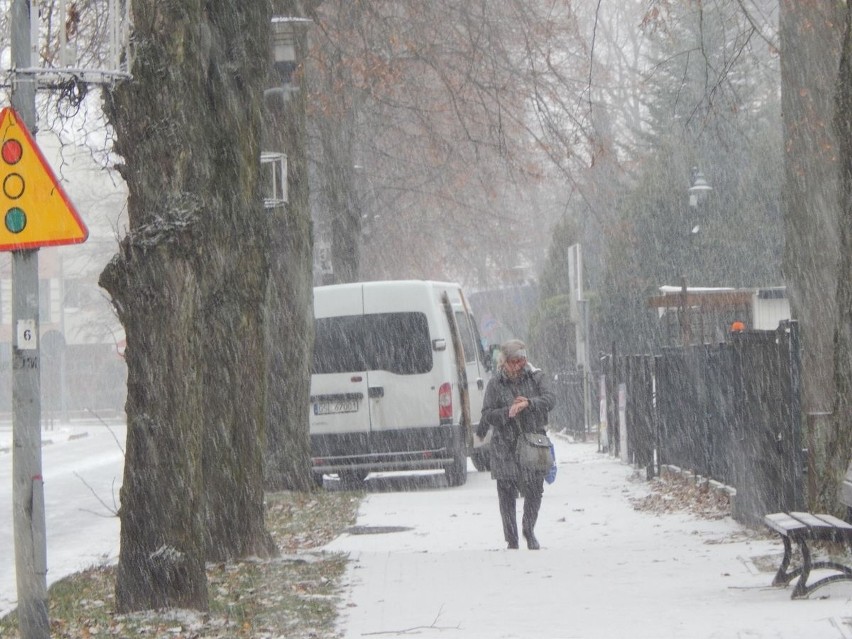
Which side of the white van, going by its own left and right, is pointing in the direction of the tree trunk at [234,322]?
back

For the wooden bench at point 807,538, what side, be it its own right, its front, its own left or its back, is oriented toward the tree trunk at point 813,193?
right

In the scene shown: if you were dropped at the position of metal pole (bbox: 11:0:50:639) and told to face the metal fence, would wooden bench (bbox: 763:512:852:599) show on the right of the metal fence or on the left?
right

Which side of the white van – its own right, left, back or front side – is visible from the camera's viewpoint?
back

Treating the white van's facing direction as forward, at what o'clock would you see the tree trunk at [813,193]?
The tree trunk is roughly at 5 o'clock from the white van.

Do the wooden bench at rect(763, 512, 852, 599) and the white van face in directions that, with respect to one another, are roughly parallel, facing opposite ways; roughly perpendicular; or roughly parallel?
roughly perpendicular

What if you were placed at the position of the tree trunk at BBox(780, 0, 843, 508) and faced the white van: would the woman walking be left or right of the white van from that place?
left

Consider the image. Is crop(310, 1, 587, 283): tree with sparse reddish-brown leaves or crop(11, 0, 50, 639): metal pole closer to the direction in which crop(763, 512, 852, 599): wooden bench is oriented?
the metal pole

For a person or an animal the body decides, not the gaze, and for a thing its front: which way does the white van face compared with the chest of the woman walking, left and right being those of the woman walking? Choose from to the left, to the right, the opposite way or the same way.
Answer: the opposite way

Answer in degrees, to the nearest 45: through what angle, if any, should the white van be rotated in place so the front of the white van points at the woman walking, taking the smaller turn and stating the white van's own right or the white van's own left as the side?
approximately 180°
